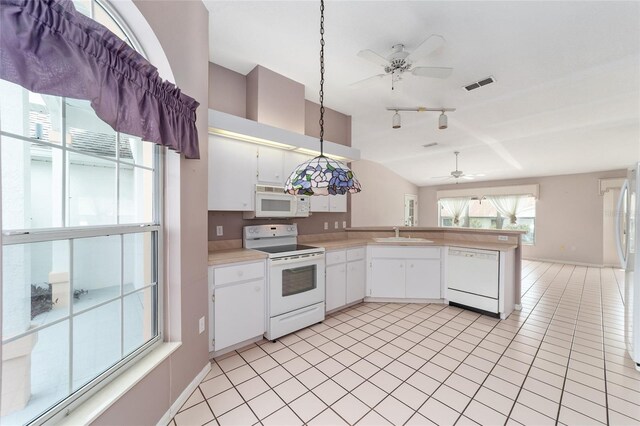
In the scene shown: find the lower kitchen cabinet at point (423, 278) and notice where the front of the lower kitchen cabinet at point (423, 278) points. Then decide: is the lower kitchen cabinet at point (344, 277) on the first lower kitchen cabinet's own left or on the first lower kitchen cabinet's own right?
on the first lower kitchen cabinet's own right

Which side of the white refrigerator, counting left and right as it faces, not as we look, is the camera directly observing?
left

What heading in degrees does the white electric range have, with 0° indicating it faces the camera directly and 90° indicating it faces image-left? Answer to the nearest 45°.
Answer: approximately 315°

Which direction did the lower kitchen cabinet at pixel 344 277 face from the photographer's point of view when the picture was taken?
facing the viewer and to the right of the viewer

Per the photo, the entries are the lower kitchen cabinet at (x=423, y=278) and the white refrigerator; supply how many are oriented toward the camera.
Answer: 1

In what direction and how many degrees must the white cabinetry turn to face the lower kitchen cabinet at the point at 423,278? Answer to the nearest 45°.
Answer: approximately 45° to its left

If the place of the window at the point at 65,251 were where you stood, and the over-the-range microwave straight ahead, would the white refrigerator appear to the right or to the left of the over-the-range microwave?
right

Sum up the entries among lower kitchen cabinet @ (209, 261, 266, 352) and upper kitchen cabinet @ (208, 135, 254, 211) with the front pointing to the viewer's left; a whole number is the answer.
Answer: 0

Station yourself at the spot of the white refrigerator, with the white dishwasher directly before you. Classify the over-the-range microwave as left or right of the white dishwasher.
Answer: left

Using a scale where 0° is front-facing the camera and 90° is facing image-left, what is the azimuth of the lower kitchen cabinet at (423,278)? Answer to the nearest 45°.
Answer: approximately 0°
